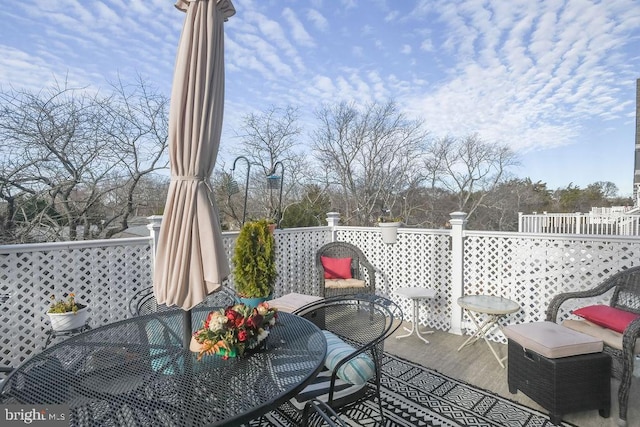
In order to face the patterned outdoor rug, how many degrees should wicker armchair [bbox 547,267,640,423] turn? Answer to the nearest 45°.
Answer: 0° — it already faces it

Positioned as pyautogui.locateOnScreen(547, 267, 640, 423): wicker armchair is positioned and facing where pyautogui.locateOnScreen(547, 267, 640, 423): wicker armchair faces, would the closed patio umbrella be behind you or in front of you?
in front

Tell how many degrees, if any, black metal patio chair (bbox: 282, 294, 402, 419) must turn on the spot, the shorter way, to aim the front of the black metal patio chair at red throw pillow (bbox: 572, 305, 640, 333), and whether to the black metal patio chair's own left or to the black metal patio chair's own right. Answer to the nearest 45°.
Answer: approximately 180°

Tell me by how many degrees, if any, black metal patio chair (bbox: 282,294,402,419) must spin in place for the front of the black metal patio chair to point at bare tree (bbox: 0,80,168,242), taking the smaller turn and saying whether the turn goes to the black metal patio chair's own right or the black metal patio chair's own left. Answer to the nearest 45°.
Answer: approximately 90° to the black metal patio chair's own right

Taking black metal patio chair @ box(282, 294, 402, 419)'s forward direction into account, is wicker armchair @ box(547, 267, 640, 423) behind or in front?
behind

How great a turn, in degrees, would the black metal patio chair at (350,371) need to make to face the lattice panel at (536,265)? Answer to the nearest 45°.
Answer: approximately 180°

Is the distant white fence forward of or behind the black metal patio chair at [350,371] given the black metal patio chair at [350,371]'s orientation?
behind

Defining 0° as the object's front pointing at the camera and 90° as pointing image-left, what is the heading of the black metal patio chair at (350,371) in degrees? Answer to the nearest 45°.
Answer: approximately 45°

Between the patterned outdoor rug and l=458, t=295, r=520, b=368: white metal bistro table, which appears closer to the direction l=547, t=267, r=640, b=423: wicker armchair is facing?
the patterned outdoor rug

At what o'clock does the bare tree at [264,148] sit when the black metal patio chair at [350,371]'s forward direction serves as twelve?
The bare tree is roughly at 4 o'clock from the black metal patio chair.

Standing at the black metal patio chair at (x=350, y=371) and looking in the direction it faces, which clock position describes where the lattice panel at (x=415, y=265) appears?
The lattice panel is roughly at 5 o'clock from the black metal patio chair.

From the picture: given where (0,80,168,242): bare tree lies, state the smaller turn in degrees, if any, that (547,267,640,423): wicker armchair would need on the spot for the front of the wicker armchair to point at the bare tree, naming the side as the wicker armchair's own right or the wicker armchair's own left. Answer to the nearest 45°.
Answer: approximately 45° to the wicker armchair's own right

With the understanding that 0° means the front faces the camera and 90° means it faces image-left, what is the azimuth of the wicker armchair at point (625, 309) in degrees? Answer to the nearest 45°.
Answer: approximately 45°

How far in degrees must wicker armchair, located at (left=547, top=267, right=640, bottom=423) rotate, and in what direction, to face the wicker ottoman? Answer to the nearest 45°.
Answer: approximately 45° to its left
